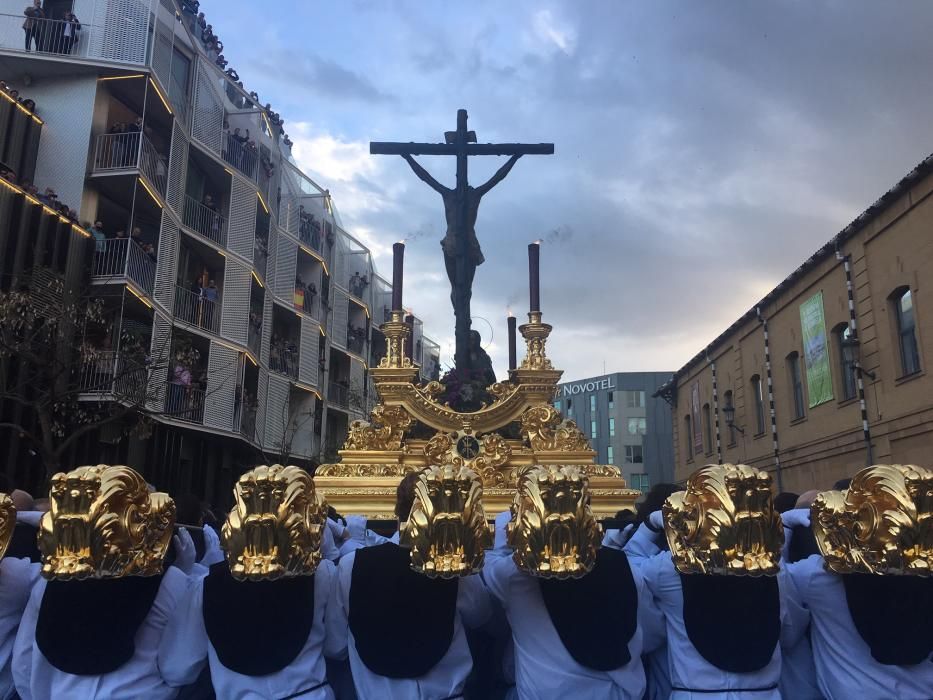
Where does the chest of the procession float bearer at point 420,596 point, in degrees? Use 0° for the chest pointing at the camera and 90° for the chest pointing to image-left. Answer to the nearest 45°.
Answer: approximately 180°

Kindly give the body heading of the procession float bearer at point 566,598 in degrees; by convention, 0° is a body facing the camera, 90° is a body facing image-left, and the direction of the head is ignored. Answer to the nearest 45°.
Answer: approximately 180°

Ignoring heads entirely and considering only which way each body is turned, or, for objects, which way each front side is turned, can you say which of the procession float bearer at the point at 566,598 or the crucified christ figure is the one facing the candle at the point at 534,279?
the procession float bearer

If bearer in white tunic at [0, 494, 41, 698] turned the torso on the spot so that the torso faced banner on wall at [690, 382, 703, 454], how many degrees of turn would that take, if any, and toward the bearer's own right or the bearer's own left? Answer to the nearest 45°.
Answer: approximately 45° to the bearer's own right

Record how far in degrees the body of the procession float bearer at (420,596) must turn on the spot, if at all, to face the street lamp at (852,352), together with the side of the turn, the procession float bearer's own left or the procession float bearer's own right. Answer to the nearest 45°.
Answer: approximately 45° to the procession float bearer's own right

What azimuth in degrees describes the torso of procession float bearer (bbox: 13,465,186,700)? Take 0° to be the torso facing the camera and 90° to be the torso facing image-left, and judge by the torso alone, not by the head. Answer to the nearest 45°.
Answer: approximately 180°

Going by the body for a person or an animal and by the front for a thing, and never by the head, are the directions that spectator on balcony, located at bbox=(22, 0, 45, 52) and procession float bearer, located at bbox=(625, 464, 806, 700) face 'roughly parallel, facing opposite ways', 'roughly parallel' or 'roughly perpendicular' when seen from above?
roughly perpendicular

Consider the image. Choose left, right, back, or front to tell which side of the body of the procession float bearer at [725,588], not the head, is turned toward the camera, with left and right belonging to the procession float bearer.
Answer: back

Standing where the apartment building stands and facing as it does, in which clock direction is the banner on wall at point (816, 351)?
The banner on wall is roughly at 11 o'clock from the apartment building.

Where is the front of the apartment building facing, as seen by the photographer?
facing the viewer and to the right of the viewer

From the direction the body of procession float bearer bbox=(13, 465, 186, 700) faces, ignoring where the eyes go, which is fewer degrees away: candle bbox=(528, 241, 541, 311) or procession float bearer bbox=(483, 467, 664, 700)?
the candle

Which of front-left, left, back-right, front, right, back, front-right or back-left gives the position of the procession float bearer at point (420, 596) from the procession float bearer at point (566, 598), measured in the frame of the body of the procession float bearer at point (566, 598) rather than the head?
left

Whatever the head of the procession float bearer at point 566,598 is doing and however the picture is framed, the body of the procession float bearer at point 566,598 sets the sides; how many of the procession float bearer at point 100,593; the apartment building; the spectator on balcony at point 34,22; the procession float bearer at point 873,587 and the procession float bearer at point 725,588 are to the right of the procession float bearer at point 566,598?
2

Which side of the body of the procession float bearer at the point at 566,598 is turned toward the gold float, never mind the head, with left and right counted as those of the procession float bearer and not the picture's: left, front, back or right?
front

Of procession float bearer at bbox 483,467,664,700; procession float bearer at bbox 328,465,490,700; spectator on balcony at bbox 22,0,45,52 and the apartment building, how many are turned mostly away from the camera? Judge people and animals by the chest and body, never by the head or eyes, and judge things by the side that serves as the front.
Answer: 2

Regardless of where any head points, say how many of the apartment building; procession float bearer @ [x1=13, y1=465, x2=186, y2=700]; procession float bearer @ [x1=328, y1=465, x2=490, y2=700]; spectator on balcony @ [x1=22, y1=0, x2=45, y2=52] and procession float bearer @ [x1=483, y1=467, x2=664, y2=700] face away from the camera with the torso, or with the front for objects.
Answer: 3

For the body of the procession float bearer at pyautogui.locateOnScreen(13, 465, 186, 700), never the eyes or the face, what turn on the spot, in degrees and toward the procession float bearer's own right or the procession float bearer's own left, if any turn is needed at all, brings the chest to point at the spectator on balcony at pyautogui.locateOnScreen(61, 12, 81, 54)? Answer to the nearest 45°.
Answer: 0° — they already face them
